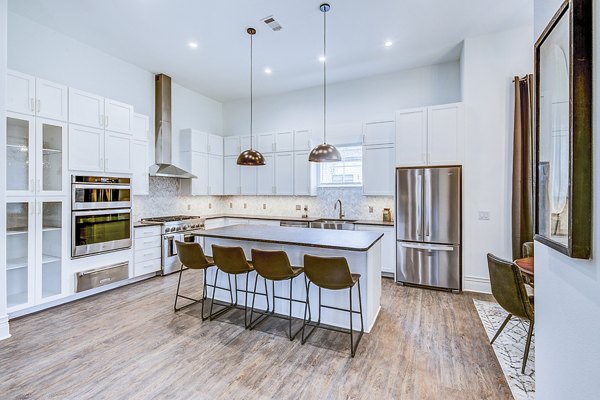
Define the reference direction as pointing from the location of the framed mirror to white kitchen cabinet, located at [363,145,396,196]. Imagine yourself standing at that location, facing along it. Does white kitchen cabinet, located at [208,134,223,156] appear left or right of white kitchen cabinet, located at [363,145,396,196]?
left

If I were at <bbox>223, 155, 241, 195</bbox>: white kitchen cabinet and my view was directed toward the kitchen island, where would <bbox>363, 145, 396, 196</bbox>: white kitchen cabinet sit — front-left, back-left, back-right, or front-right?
front-left

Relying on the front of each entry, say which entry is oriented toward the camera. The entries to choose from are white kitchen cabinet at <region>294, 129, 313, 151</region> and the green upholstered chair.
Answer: the white kitchen cabinet

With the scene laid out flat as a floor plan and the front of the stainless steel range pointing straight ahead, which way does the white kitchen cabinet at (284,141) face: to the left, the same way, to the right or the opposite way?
to the right

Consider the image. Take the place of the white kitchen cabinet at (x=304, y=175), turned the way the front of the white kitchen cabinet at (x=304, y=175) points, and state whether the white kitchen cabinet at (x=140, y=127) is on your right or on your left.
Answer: on your right

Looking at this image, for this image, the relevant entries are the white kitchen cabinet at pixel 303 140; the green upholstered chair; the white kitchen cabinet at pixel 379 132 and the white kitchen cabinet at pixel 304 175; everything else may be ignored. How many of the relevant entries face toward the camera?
3

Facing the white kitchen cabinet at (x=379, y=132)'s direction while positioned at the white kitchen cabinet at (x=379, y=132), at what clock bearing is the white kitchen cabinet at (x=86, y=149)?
the white kitchen cabinet at (x=86, y=149) is roughly at 2 o'clock from the white kitchen cabinet at (x=379, y=132).

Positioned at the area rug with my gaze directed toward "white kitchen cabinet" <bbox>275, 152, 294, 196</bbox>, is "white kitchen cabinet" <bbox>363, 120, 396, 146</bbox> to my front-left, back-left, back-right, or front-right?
front-right

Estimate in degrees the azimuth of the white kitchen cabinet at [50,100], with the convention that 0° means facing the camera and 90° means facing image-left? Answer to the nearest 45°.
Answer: approximately 315°

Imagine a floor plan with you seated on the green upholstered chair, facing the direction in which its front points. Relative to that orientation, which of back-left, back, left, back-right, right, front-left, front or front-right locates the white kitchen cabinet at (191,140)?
back-left

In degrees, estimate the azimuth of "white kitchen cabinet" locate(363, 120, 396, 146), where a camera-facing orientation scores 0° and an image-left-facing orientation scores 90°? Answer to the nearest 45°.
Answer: approximately 0°

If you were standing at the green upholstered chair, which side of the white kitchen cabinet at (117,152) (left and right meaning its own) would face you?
front

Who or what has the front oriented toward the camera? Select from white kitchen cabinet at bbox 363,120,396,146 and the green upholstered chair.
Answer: the white kitchen cabinet

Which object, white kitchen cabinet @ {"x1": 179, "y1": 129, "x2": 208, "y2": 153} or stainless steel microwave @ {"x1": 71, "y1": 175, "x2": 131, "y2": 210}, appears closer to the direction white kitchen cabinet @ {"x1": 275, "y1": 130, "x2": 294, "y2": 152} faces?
the stainless steel microwave
